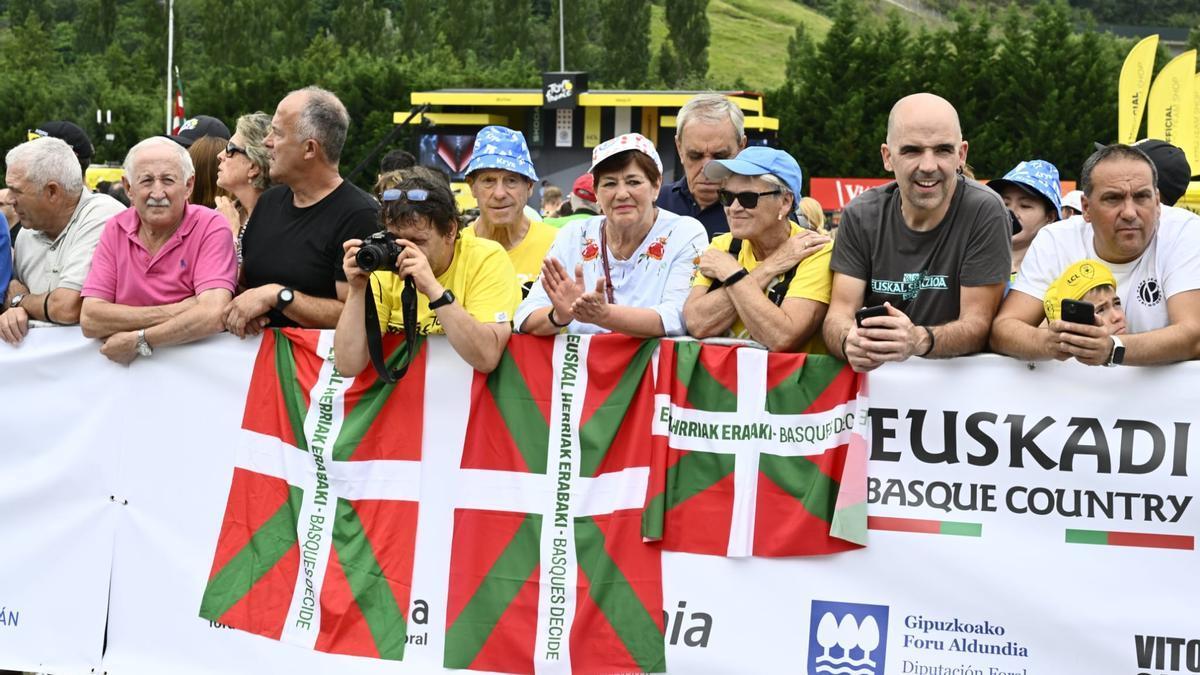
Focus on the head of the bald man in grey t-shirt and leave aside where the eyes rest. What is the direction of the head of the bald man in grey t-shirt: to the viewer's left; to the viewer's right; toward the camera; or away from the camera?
toward the camera

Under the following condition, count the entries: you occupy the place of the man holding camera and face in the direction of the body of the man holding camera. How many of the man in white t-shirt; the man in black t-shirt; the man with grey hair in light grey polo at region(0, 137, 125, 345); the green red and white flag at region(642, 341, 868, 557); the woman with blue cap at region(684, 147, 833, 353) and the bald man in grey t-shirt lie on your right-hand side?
2

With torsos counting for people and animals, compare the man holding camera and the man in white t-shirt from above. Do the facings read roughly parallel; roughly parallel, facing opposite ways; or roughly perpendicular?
roughly parallel

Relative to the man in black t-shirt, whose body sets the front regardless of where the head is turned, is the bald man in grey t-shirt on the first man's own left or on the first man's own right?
on the first man's own left

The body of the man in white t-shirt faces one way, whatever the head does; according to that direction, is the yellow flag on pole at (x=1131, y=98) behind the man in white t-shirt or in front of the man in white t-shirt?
behind

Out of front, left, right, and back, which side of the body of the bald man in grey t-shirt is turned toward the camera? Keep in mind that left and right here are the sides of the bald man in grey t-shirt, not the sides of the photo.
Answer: front

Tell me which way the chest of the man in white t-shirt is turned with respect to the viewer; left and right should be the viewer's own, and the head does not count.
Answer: facing the viewer

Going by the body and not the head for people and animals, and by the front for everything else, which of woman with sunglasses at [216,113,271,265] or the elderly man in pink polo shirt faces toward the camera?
the elderly man in pink polo shirt

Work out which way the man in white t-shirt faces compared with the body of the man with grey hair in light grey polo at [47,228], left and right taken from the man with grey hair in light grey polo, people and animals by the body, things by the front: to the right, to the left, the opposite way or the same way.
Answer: the same way

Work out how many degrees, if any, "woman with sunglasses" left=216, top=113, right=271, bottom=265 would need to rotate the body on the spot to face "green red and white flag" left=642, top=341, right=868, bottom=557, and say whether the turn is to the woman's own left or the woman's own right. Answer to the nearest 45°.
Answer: approximately 135° to the woman's own left

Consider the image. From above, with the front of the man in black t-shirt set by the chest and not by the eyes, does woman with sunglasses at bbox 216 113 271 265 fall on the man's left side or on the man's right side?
on the man's right side

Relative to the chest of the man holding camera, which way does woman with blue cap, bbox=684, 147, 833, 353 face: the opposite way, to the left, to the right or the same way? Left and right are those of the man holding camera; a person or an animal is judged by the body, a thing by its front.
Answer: the same way

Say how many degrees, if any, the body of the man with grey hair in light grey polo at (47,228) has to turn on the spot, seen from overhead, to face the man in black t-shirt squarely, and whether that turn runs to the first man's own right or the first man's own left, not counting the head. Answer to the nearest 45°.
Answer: approximately 90° to the first man's own left

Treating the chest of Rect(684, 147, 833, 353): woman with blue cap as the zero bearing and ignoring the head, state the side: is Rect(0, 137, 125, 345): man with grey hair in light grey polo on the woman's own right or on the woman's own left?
on the woman's own right

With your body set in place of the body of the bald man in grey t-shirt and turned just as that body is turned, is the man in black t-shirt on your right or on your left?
on your right

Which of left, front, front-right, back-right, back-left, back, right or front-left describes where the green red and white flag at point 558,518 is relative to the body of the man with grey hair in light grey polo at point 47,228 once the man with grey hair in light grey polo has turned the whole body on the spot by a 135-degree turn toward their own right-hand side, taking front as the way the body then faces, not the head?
back-right
